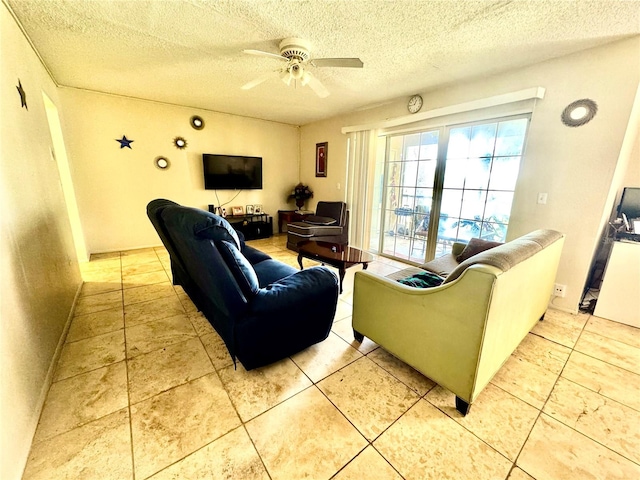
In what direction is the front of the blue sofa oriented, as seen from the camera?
facing away from the viewer and to the right of the viewer

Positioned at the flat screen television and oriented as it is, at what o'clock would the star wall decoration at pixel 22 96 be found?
The star wall decoration is roughly at 1 o'clock from the flat screen television.

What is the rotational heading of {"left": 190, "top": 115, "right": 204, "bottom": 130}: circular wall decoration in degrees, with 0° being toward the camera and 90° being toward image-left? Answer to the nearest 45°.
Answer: approximately 0°

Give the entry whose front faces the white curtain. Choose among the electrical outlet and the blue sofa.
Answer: the blue sofa

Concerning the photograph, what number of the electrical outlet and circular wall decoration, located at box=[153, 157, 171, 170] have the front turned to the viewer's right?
0

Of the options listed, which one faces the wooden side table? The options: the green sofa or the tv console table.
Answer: the green sofa

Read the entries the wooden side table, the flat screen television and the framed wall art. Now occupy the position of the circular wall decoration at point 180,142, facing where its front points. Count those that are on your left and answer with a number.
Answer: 3

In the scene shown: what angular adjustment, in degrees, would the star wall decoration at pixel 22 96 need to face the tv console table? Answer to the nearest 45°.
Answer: approximately 45° to its left

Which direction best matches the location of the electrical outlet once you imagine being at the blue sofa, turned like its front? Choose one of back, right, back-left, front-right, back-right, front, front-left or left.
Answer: front-right

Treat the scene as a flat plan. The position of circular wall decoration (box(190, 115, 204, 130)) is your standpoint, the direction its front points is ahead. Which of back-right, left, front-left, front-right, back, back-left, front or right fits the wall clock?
front-left

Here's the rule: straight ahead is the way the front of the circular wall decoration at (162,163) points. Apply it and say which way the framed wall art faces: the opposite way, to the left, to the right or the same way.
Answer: to the right
